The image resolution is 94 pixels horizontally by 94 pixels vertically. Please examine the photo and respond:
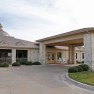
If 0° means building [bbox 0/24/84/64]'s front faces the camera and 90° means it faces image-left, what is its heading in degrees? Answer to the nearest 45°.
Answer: approximately 0°
